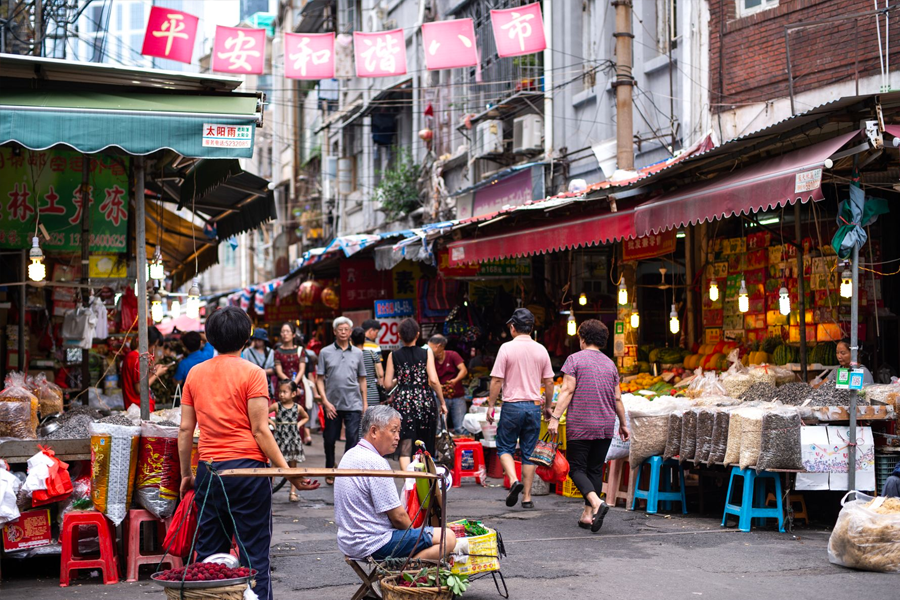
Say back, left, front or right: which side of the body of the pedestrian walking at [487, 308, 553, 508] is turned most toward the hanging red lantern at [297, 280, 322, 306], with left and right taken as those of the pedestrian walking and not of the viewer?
front

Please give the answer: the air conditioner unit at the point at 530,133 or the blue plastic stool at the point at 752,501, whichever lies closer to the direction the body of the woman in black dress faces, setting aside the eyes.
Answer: the air conditioner unit

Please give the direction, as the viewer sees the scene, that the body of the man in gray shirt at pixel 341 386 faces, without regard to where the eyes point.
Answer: toward the camera

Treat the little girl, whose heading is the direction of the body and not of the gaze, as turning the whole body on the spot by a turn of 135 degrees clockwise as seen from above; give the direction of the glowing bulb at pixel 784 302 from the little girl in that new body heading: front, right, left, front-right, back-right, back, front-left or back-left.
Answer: back-right

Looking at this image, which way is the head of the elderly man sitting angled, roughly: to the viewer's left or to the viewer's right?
to the viewer's right

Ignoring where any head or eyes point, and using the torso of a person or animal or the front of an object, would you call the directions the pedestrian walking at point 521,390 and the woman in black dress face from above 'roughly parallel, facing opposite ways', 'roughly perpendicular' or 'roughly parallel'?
roughly parallel

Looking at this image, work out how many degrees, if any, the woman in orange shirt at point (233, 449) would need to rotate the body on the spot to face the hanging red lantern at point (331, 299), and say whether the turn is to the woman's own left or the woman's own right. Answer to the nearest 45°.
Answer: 0° — they already face it

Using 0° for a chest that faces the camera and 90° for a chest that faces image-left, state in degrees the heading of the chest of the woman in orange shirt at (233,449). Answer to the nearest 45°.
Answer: approximately 180°

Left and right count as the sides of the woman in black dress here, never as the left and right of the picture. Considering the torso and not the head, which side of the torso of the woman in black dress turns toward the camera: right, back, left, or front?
back

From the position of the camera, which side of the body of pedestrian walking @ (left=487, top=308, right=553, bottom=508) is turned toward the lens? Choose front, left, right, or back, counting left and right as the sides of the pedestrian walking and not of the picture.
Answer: back

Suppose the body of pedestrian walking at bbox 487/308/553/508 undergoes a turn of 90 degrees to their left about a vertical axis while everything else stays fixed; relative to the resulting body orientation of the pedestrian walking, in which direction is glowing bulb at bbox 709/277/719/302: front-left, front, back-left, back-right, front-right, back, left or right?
back-right

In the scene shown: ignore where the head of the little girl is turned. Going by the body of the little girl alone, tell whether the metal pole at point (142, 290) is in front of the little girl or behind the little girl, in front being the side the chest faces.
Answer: in front

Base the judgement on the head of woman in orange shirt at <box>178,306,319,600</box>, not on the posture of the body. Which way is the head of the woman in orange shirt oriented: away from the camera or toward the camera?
away from the camera

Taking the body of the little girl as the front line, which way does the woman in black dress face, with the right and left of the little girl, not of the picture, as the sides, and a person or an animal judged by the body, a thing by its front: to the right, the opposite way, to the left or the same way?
the opposite way

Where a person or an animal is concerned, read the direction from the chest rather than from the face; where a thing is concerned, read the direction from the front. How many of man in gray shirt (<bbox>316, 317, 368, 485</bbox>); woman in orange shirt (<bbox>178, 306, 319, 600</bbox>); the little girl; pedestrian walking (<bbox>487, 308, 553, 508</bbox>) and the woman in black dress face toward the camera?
2

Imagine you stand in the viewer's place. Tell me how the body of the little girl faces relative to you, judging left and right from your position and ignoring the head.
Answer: facing the viewer
